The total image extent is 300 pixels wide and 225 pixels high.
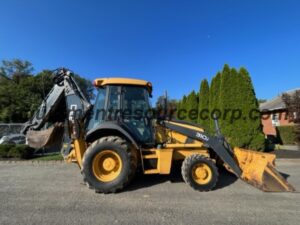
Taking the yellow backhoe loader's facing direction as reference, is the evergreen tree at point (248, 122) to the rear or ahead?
ahead

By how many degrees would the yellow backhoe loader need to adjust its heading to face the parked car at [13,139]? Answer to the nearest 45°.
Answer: approximately 135° to its left

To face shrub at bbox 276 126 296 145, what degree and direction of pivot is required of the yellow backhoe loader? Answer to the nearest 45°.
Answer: approximately 45° to its left

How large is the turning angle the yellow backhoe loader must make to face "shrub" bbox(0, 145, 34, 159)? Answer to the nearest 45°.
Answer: approximately 135° to its left

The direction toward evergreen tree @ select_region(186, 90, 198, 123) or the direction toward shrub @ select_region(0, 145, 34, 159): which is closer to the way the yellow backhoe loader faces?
the evergreen tree

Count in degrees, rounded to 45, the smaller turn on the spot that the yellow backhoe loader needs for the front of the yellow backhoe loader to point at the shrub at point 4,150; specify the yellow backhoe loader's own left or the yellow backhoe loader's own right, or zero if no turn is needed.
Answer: approximately 135° to the yellow backhoe loader's own left

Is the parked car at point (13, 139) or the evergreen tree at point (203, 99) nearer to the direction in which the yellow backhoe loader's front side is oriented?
the evergreen tree

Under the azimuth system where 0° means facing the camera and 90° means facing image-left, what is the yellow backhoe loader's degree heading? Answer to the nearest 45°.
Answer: approximately 270°
